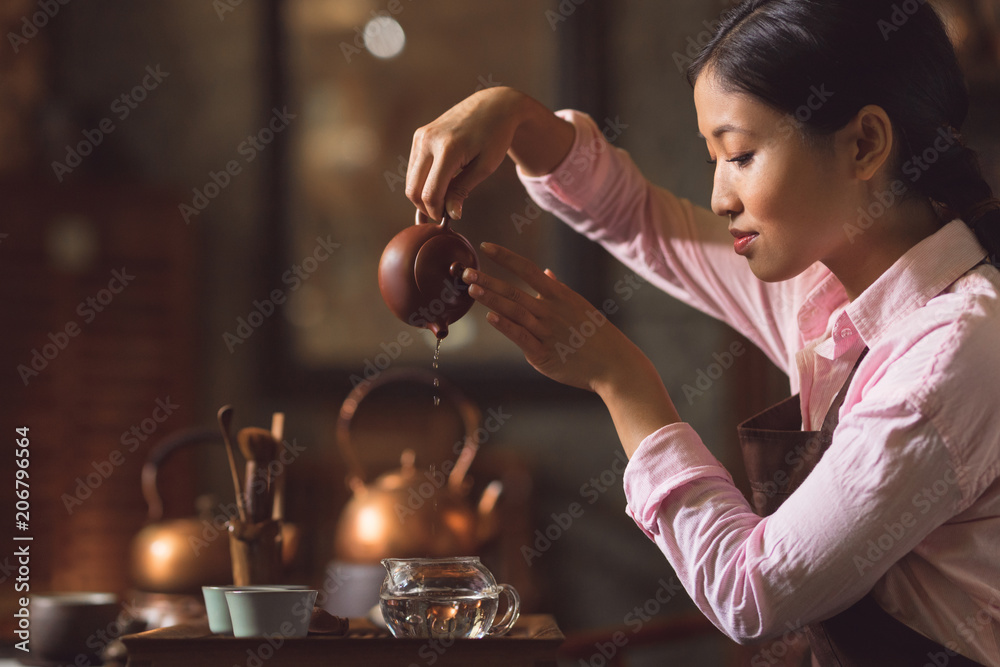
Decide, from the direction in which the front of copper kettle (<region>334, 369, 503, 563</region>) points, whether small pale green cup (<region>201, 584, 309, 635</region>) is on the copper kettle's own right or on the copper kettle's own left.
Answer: on the copper kettle's own right

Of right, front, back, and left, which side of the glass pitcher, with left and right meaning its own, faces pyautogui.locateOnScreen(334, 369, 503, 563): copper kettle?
right

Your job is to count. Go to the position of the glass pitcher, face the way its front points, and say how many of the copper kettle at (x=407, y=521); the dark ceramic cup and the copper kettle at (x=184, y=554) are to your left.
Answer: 0

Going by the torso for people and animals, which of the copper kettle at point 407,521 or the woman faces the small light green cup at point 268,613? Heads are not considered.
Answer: the woman

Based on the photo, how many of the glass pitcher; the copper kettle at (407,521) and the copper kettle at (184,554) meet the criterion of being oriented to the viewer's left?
1

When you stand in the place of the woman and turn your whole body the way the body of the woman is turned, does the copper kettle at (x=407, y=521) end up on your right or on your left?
on your right

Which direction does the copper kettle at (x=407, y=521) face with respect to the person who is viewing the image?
facing to the right of the viewer

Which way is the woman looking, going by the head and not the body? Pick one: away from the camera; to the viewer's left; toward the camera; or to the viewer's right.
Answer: to the viewer's left

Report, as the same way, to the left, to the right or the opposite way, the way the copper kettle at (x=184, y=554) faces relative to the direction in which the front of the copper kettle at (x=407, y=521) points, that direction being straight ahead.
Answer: the same way

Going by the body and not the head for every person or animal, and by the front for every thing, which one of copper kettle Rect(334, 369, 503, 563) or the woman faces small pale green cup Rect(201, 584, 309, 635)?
the woman

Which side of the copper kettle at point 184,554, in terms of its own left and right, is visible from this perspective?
right

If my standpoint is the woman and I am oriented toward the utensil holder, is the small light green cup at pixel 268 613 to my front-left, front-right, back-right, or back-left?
front-left

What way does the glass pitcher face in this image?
to the viewer's left

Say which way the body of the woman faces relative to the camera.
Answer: to the viewer's left
